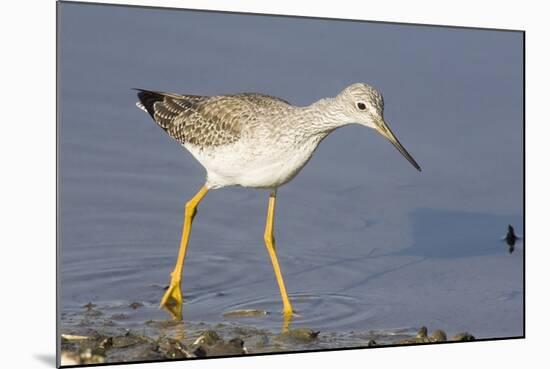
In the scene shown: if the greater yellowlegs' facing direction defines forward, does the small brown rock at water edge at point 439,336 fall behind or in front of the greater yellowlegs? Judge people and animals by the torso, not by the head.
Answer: in front

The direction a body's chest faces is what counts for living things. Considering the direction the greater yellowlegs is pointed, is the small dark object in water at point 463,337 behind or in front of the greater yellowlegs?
in front

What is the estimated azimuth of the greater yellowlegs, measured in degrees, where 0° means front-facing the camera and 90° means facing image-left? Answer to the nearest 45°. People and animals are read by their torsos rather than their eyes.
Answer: approximately 270°
